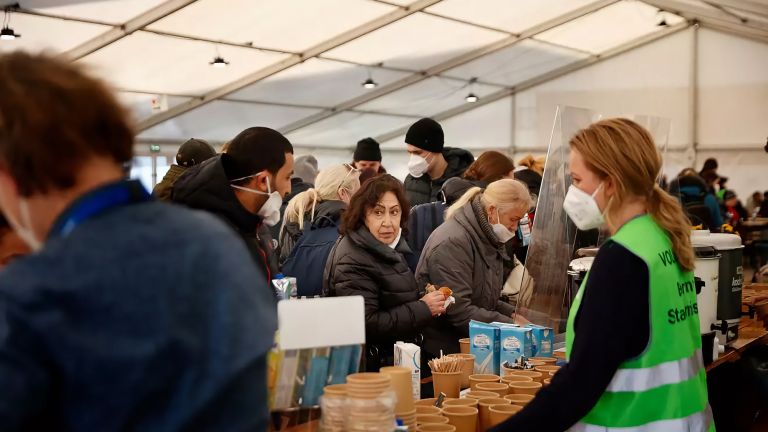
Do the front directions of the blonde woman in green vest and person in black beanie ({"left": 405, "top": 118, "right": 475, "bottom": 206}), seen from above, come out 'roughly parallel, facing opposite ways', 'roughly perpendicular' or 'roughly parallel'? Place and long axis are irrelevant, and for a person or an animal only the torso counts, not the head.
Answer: roughly perpendicular

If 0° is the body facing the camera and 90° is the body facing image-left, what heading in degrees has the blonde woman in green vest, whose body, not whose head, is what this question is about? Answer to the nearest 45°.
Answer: approximately 135°

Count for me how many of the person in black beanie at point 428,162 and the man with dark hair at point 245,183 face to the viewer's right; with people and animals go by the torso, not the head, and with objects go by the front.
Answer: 1

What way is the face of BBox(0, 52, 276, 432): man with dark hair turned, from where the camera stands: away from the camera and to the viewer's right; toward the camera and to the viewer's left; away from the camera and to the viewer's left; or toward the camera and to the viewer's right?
away from the camera and to the viewer's left

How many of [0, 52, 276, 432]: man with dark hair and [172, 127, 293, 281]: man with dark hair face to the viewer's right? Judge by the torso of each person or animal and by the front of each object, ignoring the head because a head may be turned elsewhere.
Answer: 1

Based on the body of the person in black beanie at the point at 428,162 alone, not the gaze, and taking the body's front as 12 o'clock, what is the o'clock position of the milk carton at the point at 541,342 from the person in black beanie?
The milk carton is roughly at 10 o'clock from the person in black beanie.

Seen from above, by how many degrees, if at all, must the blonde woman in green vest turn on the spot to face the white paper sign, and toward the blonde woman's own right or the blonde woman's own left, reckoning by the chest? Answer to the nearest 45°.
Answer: approximately 90° to the blonde woman's own left

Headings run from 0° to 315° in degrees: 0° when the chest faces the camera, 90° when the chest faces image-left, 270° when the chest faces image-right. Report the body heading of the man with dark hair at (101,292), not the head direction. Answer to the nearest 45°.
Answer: approximately 135°

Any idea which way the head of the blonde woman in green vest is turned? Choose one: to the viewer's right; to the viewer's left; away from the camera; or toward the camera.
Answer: to the viewer's left

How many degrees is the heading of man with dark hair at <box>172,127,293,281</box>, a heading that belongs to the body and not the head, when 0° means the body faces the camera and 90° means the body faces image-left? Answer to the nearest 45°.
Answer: approximately 270°
